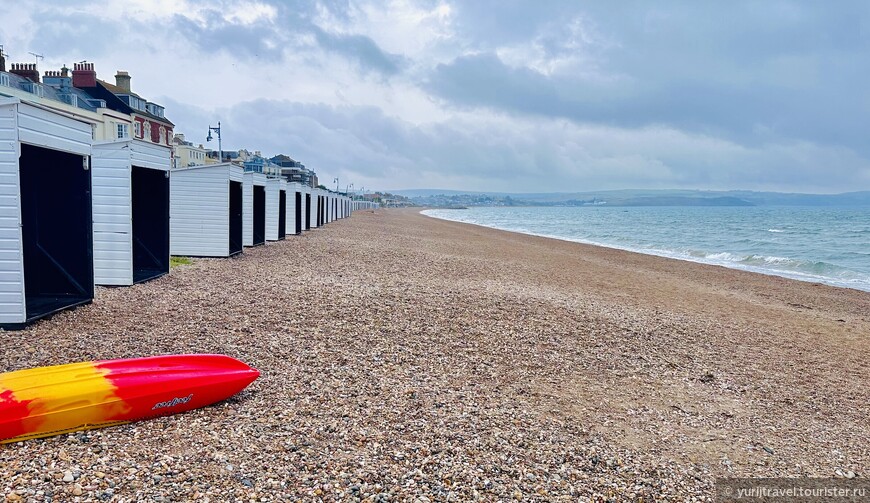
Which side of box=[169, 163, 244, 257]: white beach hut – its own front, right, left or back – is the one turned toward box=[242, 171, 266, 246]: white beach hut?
left

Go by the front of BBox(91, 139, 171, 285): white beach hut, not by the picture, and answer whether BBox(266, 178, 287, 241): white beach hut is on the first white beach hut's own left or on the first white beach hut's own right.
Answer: on the first white beach hut's own left

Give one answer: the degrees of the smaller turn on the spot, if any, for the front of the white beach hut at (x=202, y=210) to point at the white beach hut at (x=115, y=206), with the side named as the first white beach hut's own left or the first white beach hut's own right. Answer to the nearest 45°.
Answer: approximately 90° to the first white beach hut's own right

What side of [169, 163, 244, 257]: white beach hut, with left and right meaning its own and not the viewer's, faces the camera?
right

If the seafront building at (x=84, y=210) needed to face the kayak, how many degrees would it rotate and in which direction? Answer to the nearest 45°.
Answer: approximately 45° to its right

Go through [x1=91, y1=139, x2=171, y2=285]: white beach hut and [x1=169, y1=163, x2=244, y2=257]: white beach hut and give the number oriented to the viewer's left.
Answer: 0

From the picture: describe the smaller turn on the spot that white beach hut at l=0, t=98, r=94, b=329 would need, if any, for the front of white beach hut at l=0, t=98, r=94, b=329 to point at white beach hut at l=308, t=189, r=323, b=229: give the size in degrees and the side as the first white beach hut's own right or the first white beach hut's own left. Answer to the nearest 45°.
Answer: approximately 90° to the first white beach hut's own left

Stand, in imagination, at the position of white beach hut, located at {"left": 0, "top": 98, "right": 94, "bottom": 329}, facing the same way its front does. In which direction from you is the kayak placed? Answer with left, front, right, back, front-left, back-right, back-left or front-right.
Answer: front-right

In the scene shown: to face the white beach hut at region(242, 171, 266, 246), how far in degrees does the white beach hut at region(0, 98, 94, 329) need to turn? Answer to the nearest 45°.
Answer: approximately 90° to its left

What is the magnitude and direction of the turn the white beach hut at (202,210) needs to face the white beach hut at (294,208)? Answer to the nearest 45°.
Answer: approximately 90° to its left

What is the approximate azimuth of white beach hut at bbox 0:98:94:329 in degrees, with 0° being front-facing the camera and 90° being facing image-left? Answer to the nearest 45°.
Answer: approximately 315°

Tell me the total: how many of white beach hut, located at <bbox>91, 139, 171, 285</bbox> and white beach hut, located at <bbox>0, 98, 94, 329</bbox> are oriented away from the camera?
0

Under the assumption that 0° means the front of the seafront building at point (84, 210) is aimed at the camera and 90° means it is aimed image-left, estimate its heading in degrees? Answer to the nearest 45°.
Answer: approximately 315°
